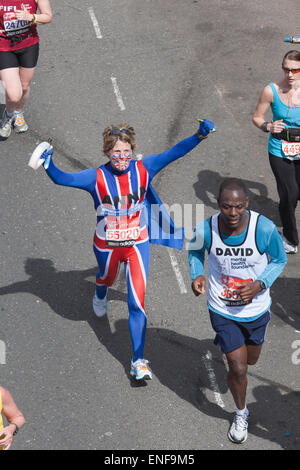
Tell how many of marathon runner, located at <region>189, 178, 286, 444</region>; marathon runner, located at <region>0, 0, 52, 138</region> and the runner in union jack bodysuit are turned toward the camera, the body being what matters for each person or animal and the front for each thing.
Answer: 3

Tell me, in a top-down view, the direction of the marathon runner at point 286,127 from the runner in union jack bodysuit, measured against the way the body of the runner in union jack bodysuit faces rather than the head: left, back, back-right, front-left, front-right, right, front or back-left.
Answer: back-left

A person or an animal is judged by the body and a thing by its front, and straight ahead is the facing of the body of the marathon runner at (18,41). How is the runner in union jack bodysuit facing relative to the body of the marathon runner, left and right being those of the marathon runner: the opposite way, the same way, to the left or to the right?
the same way

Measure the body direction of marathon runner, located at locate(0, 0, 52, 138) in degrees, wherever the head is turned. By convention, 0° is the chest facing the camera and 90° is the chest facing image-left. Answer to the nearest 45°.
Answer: approximately 0°

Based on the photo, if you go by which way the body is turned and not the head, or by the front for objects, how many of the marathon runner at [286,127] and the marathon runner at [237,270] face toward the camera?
2

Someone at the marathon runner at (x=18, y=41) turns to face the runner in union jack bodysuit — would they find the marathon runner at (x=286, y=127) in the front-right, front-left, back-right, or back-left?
front-left

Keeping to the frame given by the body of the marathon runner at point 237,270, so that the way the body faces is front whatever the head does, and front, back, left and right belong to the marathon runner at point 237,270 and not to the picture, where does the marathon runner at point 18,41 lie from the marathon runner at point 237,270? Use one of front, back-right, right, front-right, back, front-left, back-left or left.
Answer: back-right

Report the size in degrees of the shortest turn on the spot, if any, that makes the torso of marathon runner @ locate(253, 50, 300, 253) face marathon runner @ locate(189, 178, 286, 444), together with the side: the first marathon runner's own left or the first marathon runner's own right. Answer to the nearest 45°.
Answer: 0° — they already face them

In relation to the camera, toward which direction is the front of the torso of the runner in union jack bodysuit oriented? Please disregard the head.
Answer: toward the camera

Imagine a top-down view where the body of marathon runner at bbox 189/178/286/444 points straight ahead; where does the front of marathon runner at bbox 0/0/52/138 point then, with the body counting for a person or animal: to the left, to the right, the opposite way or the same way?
the same way

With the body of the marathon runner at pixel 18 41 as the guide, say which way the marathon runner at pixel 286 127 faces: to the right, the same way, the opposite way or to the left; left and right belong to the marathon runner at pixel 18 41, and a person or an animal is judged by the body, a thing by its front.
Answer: the same way

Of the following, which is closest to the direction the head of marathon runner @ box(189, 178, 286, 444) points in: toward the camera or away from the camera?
toward the camera

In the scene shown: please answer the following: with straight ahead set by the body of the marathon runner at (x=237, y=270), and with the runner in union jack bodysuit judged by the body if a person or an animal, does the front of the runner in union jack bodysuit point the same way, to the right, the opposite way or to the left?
the same way

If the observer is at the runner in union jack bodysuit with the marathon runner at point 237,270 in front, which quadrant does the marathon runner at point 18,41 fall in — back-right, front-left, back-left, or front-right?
back-left

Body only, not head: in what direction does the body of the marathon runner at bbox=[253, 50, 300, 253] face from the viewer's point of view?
toward the camera

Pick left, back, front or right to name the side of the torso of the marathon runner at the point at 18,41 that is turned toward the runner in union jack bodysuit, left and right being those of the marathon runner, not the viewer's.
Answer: front
